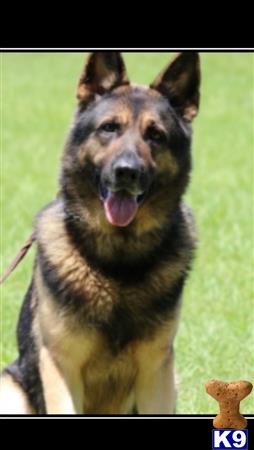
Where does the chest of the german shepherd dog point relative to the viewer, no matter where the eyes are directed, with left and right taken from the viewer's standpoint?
facing the viewer
